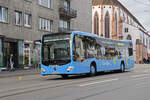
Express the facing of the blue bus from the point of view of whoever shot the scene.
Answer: facing the viewer and to the left of the viewer
